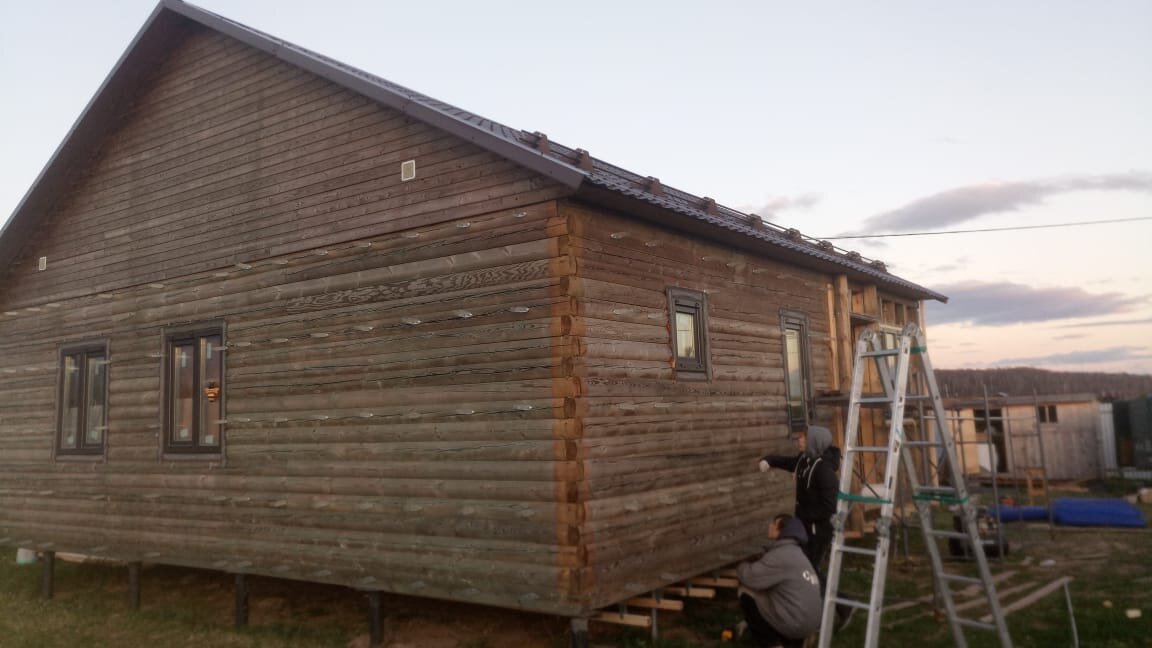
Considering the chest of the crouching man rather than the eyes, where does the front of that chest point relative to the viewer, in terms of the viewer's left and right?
facing away from the viewer and to the left of the viewer

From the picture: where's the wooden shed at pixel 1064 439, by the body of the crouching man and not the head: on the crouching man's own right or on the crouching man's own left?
on the crouching man's own right

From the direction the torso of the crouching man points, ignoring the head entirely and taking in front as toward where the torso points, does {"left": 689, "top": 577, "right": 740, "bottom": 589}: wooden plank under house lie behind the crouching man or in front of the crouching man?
in front
